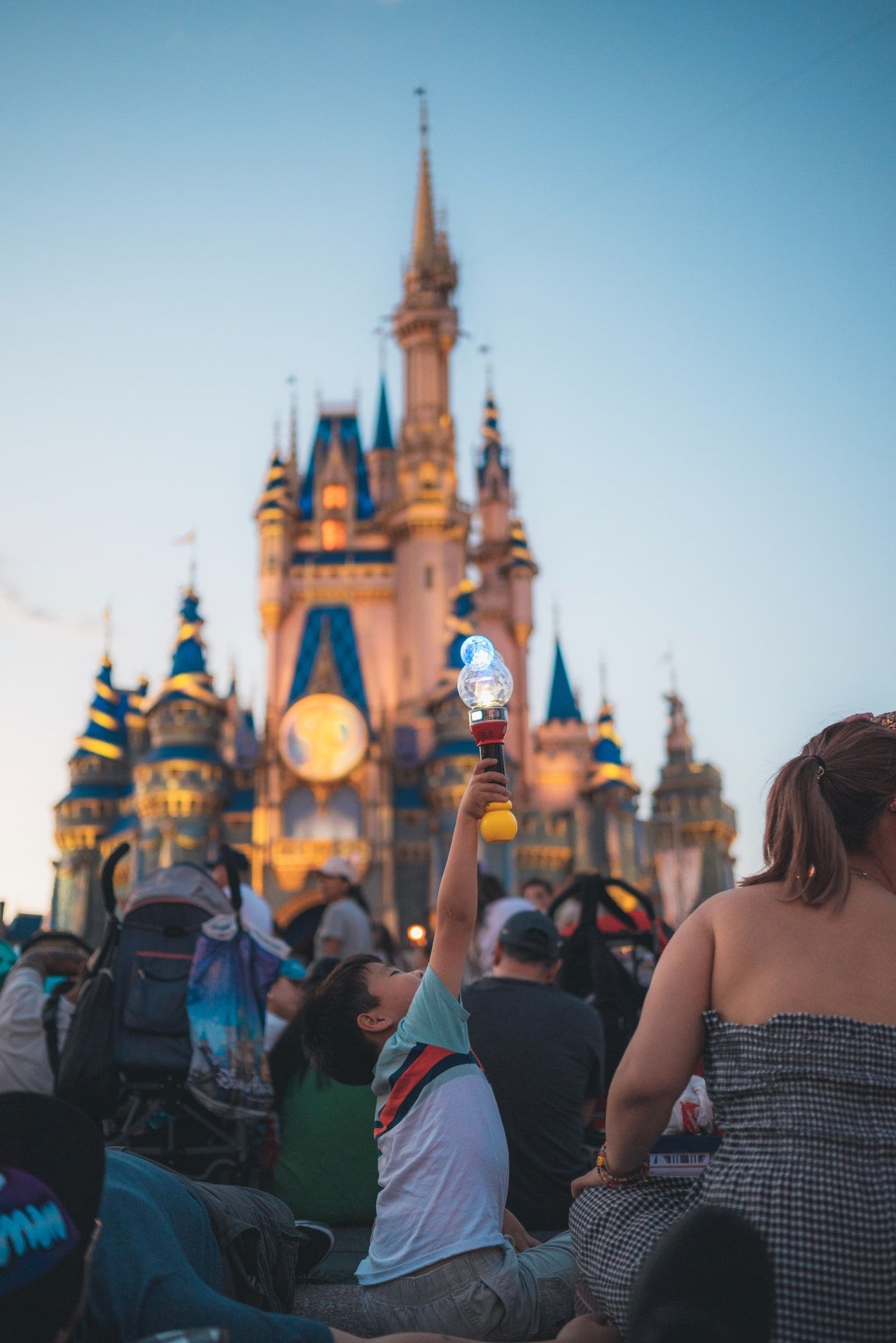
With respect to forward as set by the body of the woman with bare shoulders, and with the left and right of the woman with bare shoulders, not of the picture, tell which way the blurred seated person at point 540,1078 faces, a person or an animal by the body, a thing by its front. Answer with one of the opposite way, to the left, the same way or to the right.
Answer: the same way

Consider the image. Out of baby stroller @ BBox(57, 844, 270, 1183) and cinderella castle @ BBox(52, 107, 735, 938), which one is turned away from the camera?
the baby stroller

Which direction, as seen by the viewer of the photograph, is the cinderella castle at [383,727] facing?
facing the viewer

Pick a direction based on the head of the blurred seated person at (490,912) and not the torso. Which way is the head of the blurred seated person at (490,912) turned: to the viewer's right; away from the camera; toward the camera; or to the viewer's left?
away from the camera

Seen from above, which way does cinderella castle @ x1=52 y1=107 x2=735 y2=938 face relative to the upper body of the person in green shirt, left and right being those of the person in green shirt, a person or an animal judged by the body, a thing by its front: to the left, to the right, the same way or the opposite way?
the opposite way

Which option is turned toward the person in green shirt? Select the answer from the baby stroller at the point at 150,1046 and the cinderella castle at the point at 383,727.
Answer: the cinderella castle

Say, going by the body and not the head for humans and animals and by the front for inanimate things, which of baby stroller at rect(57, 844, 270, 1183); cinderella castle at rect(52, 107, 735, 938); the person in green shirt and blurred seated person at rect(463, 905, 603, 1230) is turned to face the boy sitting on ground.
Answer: the cinderella castle

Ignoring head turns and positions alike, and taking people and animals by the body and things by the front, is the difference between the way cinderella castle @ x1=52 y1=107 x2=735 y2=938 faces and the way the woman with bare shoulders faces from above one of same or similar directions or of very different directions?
very different directions

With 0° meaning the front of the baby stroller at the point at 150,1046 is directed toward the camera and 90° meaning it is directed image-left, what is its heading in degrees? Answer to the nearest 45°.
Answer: approximately 180°

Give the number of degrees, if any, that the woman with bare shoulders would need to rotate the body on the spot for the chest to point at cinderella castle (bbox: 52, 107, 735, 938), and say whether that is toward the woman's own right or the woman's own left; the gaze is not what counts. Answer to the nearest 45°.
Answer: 0° — they already face it

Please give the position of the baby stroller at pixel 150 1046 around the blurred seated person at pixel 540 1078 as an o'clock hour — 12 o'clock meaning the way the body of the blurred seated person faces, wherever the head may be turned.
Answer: The baby stroller is roughly at 10 o'clock from the blurred seated person.

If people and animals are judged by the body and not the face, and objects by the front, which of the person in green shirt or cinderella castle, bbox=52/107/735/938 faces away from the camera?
the person in green shirt

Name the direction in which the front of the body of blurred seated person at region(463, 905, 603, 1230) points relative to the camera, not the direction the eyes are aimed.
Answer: away from the camera

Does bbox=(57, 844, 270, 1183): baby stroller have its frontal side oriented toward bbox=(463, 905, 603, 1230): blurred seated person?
no

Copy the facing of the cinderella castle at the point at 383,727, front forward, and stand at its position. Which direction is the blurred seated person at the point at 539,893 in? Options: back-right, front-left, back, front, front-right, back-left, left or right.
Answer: front

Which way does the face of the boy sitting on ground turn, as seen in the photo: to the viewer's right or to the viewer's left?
to the viewer's right

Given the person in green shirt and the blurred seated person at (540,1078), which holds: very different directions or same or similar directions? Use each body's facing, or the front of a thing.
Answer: same or similar directions

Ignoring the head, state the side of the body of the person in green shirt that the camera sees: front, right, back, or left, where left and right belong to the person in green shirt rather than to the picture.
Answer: back
